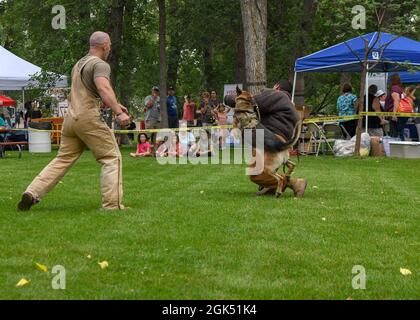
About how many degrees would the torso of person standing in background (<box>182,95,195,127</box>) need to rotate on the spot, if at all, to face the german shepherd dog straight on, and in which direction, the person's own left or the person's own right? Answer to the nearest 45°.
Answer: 0° — they already face it

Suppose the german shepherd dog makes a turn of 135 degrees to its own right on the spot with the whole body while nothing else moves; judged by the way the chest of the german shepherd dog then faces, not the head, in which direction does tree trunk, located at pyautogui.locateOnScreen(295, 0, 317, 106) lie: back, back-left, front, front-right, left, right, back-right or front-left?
front-left

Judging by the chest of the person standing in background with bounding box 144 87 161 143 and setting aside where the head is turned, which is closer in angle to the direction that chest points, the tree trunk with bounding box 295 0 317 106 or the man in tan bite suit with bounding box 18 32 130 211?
the man in tan bite suit

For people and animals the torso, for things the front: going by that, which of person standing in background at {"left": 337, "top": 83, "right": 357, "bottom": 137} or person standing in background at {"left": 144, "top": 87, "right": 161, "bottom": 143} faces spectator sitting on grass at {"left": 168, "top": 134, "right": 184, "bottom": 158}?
person standing in background at {"left": 144, "top": 87, "right": 161, "bottom": 143}

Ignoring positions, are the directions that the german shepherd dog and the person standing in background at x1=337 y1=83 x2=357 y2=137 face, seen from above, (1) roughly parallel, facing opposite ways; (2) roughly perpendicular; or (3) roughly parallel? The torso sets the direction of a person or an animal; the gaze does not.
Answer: roughly perpendicular

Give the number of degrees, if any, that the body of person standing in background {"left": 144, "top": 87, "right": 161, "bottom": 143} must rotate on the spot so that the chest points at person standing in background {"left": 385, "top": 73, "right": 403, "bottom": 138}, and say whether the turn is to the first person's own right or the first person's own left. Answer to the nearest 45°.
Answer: approximately 45° to the first person's own left

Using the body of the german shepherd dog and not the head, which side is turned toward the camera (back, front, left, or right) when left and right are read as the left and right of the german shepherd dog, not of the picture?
left

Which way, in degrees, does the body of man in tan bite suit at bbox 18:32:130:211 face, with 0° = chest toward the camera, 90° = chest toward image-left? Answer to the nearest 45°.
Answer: approximately 225°

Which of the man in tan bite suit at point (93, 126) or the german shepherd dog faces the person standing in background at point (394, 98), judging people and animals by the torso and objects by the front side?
the man in tan bite suit
